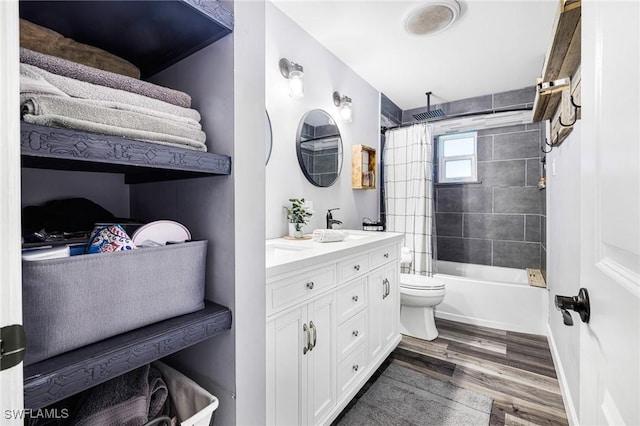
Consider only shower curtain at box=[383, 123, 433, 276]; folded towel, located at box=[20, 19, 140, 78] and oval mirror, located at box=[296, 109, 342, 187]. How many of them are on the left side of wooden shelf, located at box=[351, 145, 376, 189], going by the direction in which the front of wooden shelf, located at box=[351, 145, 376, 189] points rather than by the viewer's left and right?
1

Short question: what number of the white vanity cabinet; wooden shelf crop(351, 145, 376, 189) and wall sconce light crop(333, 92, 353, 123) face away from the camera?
0

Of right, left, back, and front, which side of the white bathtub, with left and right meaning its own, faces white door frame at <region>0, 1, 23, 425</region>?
front

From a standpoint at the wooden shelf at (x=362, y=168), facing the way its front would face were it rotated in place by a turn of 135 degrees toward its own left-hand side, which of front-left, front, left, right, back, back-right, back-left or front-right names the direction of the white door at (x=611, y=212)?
back

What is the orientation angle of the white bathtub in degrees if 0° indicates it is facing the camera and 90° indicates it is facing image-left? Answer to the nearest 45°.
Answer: approximately 0°

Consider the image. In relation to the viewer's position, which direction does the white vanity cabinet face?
facing the viewer and to the right of the viewer

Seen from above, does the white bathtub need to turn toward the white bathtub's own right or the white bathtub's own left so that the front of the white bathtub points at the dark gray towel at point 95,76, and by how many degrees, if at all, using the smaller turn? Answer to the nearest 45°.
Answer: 0° — it already faces it

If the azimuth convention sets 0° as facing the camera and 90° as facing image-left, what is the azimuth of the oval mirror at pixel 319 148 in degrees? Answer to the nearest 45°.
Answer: approximately 315°

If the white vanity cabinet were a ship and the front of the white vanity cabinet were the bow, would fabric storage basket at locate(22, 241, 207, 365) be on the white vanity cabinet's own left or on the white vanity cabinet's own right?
on the white vanity cabinet's own right

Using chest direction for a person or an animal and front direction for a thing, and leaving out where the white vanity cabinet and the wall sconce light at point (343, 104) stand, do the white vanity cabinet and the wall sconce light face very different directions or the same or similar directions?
same or similar directions

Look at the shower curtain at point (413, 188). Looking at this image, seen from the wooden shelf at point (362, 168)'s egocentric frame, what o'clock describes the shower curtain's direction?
The shower curtain is roughly at 9 o'clock from the wooden shelf.
